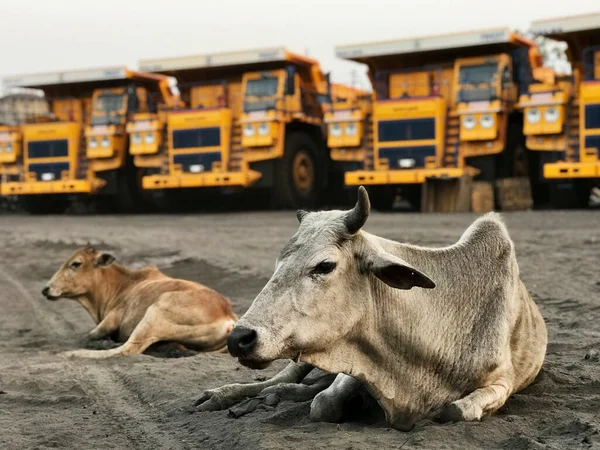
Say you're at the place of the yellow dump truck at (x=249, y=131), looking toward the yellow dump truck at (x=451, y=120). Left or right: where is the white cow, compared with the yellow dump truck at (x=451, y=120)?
right

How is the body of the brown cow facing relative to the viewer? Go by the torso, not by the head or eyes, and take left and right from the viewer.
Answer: facing to the left of the viewer

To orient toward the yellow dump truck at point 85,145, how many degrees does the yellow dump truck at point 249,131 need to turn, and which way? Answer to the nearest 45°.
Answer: approximately 90° to its right

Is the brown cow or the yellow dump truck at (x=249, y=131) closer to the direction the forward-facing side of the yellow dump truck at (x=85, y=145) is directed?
the brown cow

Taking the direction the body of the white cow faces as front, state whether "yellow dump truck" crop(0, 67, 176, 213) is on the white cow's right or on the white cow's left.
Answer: on the white cow's right

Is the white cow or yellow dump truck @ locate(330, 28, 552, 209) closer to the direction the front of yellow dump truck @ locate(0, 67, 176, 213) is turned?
the white cow

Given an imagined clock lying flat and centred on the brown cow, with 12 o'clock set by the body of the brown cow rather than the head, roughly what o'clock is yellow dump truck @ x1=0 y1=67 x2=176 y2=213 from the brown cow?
The yellow dump truck is roughly at 3 o'clock from the brown cow.

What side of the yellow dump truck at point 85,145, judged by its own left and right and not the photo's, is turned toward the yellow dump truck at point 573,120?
left

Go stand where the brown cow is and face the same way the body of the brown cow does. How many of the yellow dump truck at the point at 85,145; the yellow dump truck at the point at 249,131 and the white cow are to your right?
2

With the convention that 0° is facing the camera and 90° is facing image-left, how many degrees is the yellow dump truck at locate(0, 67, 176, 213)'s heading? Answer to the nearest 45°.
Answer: approximately 45°

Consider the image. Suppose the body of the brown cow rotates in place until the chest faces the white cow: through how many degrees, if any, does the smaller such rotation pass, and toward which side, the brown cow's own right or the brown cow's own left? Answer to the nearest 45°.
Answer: approximately 90° to the brown cow's own left

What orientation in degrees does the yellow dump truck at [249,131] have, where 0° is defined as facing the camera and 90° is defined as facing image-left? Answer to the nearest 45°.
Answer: approximately 45°
